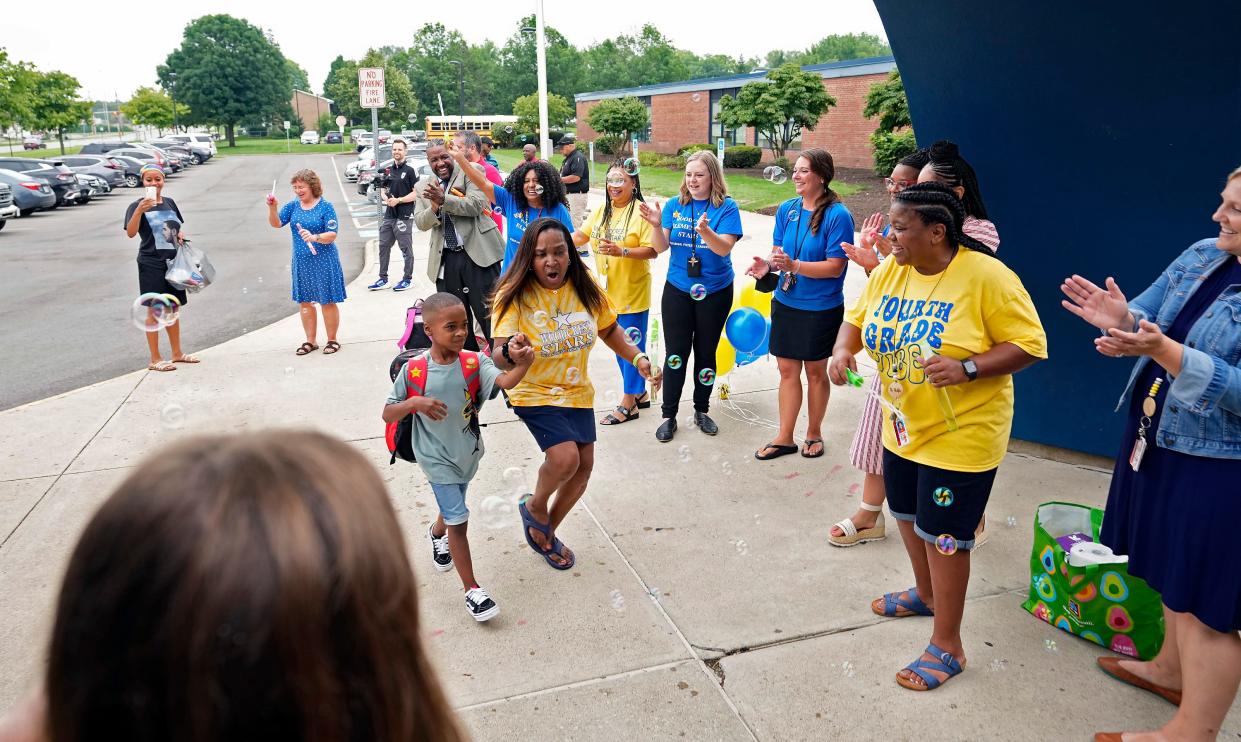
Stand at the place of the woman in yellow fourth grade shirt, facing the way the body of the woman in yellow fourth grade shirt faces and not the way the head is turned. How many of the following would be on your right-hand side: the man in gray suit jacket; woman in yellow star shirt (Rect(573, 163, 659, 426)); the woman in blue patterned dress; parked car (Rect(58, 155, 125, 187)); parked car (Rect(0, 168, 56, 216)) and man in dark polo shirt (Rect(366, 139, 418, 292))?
6

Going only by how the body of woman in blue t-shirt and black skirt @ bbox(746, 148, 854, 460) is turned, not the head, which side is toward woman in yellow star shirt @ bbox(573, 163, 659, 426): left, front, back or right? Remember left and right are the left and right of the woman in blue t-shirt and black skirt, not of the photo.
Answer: right

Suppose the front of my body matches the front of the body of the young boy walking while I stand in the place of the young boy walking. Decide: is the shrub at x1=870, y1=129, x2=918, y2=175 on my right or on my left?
on my left

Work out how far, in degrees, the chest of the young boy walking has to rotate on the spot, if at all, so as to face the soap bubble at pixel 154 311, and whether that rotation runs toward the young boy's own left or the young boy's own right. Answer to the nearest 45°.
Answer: approximately 180°

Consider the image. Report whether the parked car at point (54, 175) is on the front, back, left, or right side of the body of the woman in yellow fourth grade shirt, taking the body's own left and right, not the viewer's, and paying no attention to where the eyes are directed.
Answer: right

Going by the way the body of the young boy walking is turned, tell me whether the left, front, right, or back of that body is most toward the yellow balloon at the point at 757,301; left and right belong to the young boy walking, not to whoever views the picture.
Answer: left

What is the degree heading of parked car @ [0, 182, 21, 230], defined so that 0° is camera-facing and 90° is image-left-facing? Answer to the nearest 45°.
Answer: approximately 315°

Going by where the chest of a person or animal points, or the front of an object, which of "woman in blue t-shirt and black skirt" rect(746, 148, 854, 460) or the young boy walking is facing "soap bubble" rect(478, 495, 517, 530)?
the woman in blue t-shirt and black skirt

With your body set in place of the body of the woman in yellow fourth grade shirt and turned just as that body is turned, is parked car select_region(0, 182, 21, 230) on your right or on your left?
on your right

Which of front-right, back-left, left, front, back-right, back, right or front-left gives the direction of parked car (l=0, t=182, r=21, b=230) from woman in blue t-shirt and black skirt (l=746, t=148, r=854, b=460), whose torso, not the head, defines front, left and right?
right
